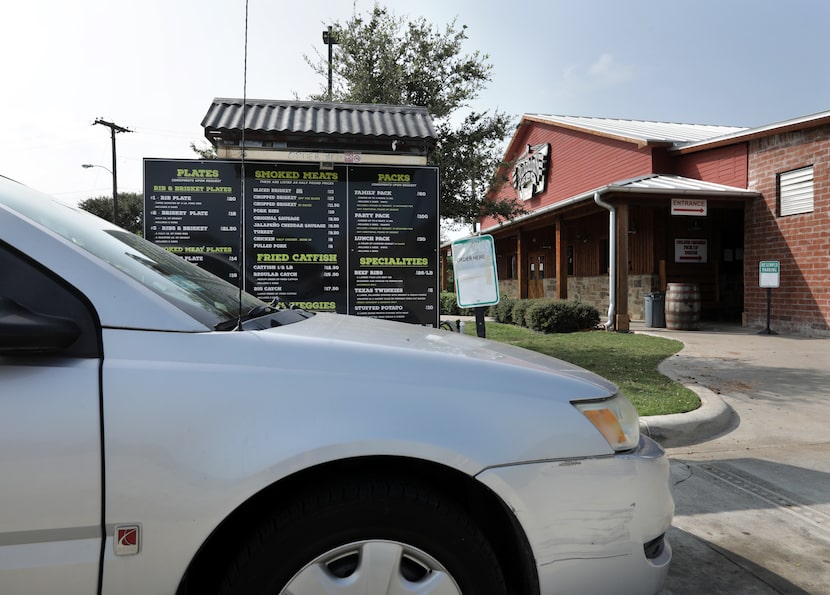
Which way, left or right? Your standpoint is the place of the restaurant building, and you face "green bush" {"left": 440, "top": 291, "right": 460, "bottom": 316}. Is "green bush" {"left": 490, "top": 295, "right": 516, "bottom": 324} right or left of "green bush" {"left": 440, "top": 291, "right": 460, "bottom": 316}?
left

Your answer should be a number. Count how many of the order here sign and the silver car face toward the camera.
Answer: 1

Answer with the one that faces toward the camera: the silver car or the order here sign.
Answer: the order here sign

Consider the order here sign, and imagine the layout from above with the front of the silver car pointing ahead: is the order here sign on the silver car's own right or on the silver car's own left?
on the silver car's own left

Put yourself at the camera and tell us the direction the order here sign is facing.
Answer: facing the viewer

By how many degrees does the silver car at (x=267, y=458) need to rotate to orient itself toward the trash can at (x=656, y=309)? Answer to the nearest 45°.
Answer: approximately 45° to its left

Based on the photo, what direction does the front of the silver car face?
to the viewer's right

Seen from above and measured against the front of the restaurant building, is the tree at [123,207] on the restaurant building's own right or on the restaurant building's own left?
on the restaurant building's own right

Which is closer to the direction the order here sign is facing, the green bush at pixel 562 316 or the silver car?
the silver car

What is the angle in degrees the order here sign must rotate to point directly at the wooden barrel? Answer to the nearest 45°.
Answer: approximately 135° to its left

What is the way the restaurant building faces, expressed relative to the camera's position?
facing the viewer and to the left of the viewer

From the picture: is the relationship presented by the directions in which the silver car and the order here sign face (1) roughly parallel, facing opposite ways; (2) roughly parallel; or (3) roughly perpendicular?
roughly perpendicular

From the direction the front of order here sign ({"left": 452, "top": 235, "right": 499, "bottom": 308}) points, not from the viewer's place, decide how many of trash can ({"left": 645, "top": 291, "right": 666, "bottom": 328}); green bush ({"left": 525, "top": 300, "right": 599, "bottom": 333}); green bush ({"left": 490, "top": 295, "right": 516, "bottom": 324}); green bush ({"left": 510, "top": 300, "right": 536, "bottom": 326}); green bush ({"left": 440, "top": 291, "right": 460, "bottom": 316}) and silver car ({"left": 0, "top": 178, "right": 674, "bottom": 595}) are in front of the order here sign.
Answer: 1

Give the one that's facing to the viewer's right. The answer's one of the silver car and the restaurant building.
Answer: the silver car
